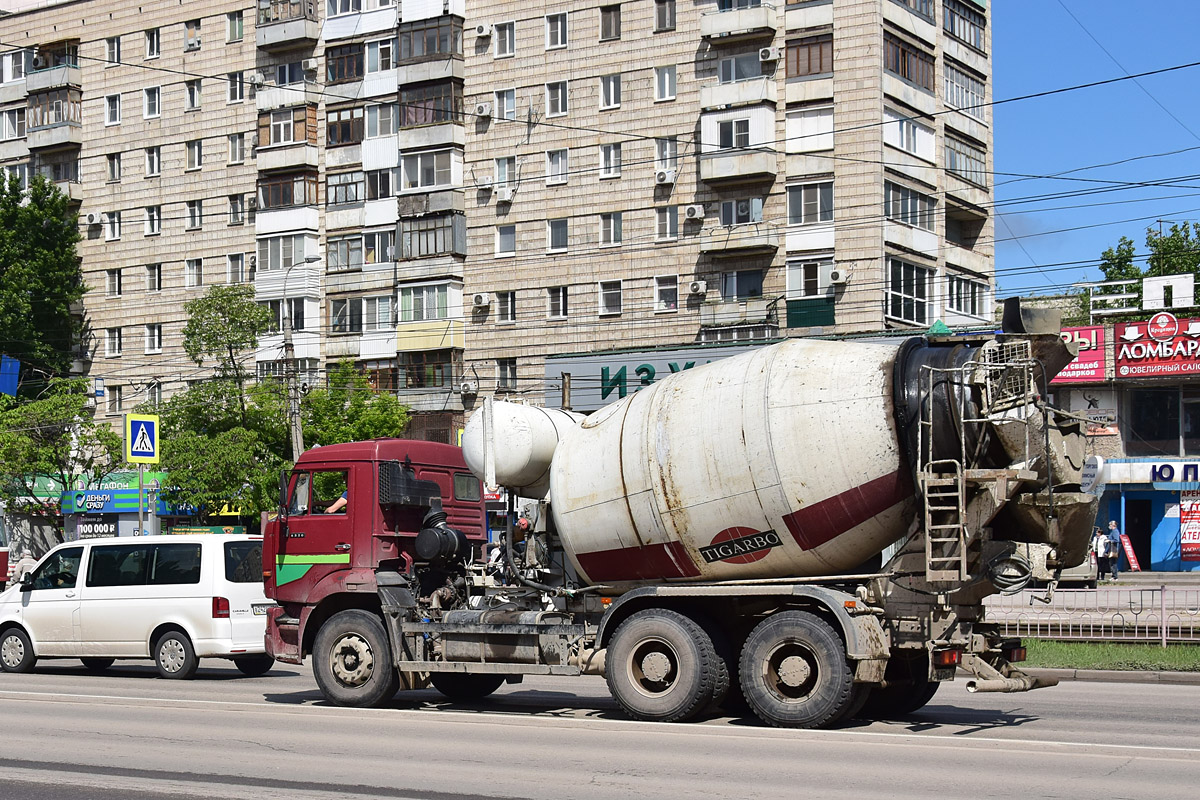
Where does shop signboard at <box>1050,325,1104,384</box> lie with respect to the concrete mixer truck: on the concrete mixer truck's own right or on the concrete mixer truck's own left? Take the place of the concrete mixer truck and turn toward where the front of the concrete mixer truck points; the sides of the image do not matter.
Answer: on the concrete mixer truck's own right

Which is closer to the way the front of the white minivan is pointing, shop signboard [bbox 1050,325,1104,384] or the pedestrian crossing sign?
the pedestrian crossing sign

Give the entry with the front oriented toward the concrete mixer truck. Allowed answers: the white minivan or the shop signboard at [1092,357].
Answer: the shop signboard

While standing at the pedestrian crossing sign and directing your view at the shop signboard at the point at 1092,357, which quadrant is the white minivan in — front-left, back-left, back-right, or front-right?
back-right

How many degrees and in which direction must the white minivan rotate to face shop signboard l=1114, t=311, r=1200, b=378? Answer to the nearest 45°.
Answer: approximately 90° to its right

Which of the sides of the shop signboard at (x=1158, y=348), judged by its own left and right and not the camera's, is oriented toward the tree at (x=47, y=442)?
right

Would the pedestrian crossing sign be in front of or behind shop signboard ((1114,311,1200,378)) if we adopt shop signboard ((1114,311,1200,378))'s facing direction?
in front

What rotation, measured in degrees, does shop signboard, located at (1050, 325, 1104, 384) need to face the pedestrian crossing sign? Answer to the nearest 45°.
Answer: approximately 45° to its right

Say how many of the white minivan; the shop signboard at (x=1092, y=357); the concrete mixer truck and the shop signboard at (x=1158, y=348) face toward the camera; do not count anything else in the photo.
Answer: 2

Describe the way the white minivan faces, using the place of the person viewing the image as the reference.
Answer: facing away from the viewer and to the left of the viewer

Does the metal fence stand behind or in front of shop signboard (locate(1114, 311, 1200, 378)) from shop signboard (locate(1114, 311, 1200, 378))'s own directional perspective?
in front

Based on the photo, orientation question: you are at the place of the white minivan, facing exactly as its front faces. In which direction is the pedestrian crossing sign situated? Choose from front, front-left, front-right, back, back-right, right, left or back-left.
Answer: front-right

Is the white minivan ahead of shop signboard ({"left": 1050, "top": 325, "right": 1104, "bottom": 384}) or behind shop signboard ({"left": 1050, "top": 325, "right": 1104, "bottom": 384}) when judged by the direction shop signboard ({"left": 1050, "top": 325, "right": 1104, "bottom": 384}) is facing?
ahead

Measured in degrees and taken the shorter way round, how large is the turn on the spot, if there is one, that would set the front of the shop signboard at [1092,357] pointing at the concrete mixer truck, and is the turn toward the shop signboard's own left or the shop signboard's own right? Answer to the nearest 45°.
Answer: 0° — it already faces it

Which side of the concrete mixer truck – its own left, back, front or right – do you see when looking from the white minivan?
front

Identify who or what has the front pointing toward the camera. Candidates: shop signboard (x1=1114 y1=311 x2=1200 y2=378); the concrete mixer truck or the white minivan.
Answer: the shop signboard
